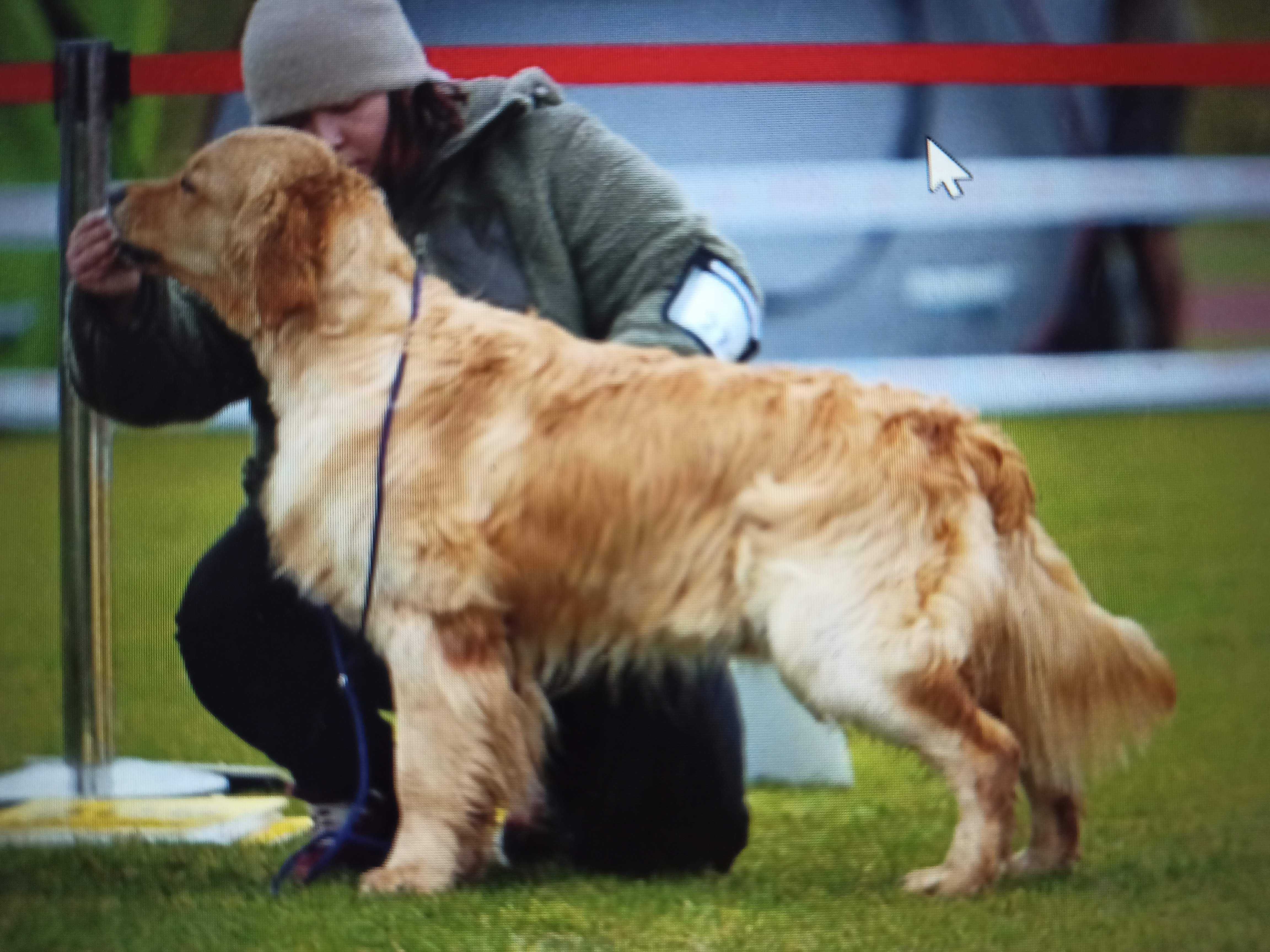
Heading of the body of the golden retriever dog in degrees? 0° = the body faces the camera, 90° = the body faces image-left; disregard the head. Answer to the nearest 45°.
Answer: approximately 90°
